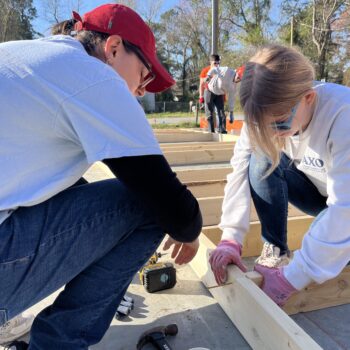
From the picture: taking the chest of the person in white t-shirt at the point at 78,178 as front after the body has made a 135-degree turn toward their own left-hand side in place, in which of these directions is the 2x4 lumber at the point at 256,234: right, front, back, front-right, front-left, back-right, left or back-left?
right

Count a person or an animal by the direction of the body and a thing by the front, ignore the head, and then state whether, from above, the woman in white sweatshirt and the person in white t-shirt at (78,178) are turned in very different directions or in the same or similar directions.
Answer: very different directions

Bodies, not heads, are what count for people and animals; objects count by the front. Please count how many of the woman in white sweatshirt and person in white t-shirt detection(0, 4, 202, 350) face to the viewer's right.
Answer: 1

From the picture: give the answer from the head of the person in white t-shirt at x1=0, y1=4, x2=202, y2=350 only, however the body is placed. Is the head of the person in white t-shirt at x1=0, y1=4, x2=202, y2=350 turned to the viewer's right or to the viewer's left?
to the viewer's right

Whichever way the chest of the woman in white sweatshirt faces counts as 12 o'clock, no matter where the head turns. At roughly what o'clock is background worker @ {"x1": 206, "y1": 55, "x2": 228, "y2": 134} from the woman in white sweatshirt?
The background worker is roughly at 4 o'clock from the woman in white sweatshirt.

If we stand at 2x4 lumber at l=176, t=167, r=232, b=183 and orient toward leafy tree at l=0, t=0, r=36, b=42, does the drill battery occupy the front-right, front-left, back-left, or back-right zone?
back-left

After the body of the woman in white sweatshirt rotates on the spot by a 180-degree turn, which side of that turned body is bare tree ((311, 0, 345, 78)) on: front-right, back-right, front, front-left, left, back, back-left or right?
front-left

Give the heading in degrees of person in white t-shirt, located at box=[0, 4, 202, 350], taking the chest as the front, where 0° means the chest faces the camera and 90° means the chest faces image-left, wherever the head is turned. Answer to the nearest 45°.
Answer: approximately 270°
